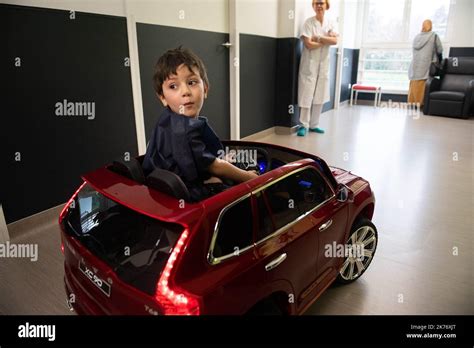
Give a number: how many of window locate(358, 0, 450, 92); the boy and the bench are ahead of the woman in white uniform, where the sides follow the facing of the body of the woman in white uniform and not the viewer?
1

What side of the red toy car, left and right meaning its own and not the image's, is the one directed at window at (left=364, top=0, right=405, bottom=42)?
front

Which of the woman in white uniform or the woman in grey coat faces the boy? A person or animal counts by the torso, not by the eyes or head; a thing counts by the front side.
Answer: the woman in white uniform

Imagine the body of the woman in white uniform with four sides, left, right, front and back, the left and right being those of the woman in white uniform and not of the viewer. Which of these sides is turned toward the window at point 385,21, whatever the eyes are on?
back

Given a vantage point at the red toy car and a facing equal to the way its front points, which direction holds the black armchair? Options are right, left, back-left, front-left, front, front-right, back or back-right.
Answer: front

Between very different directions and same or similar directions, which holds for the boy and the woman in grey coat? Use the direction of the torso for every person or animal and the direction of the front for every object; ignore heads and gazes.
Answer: same or similar directions

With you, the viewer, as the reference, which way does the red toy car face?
facing away from the viewer and to the right of the viewer

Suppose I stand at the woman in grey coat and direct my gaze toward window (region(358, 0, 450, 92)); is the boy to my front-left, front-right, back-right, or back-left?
back-left

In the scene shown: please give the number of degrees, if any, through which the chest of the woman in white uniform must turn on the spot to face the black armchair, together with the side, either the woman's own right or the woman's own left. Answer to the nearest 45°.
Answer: approximately 135° to the woman's own left

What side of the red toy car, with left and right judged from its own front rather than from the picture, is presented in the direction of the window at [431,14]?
front

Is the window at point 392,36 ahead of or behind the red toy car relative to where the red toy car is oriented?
ahead

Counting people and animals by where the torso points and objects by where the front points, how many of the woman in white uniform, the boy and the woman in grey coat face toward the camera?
1

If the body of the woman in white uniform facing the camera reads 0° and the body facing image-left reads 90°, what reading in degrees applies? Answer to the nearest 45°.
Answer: approximately 0°

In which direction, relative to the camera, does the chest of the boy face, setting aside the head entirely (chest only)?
to the viewer's right
